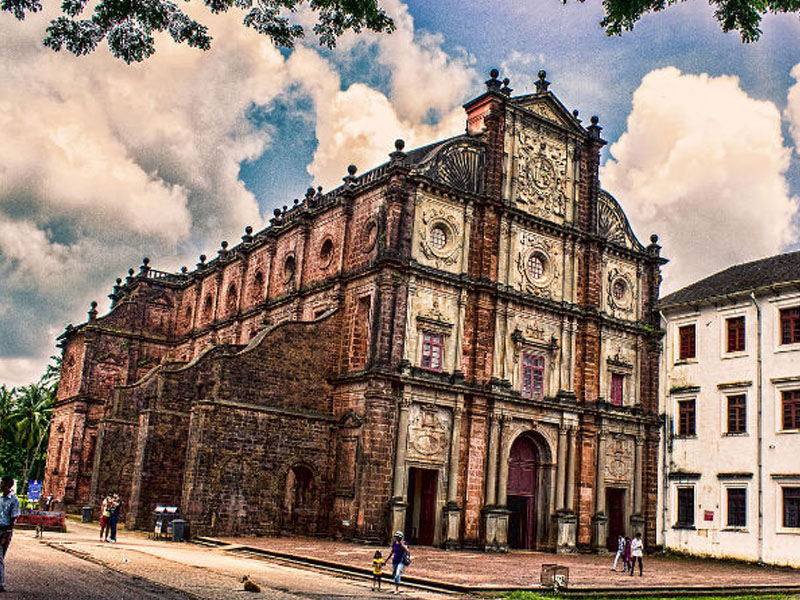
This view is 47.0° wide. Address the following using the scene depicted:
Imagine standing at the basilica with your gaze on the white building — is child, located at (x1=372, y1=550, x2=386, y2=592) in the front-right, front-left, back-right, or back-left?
front-right

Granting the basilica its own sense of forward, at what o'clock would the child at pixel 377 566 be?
The child is roughly at 2 o'clock from the basilica.

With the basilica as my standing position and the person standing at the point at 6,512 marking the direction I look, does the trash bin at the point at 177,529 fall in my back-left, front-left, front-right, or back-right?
front-right

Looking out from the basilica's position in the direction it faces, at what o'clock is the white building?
The white building is roughly at 10 o'clock from the basilica.

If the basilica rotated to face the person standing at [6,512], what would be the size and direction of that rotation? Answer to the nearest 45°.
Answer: approximately 90° to its right

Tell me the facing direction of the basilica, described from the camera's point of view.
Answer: facing the viewer and to the right of the viewer
